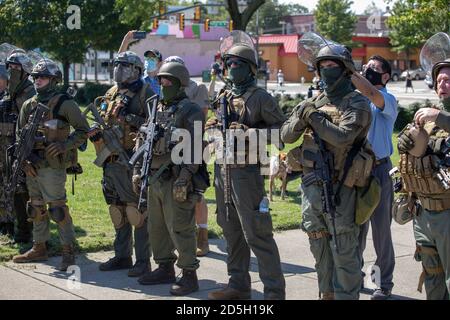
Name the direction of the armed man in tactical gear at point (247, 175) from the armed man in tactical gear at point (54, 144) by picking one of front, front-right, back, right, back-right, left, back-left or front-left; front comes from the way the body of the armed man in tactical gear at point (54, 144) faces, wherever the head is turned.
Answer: left

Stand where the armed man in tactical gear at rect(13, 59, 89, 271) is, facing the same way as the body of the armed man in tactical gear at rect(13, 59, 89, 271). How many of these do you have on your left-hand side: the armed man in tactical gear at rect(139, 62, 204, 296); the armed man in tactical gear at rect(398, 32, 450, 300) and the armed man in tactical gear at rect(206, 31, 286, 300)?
3

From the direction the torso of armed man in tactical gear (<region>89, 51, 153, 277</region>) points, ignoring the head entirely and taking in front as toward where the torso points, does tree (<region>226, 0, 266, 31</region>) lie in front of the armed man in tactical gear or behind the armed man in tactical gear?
behind

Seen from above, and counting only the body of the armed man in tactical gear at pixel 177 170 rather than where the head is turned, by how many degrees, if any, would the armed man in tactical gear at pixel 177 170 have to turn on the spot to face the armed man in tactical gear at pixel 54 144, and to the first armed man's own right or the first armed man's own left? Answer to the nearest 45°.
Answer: approximately 90° to the first armed man's own right

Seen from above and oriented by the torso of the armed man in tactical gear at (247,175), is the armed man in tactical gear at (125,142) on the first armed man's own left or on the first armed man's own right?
on the first armed man's own right

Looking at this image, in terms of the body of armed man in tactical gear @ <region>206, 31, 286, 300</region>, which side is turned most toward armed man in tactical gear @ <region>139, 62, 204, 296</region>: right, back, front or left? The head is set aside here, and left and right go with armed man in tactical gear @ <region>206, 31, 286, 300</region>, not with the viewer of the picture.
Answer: right

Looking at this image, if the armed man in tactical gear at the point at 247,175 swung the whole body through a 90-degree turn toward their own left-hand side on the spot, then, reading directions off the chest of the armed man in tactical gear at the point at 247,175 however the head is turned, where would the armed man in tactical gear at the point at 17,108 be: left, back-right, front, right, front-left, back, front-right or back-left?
back

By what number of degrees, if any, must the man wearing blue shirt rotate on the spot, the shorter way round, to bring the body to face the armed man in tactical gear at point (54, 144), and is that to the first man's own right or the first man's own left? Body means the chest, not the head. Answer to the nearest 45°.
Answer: approximately 45° to the first man's own right

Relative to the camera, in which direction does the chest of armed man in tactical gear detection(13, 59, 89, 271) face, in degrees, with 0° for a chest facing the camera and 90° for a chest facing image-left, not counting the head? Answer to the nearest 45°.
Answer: approximately 45°
